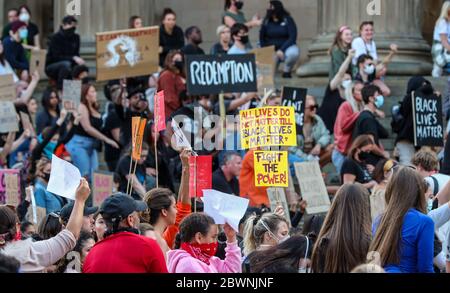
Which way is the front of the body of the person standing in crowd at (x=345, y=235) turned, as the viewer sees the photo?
away from the camera

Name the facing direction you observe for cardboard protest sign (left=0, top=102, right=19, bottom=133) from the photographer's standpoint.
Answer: facing the viewer

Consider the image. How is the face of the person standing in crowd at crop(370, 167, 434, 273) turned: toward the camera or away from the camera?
away from the camera

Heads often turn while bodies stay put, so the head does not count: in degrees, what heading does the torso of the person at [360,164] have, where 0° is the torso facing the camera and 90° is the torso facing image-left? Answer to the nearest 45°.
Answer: approximately 315°

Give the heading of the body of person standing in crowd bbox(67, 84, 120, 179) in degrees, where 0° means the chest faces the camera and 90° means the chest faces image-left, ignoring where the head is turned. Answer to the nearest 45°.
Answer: approximately 315°

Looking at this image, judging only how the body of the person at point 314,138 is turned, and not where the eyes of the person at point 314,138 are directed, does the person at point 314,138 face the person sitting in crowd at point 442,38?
no

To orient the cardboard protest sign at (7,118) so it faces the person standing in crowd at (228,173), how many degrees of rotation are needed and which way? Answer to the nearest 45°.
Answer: approximately 45° to its left

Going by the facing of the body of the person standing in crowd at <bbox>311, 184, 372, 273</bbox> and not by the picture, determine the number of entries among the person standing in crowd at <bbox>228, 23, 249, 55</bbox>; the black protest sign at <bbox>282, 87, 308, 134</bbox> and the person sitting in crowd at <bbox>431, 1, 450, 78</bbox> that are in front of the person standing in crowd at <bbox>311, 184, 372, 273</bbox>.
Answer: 3

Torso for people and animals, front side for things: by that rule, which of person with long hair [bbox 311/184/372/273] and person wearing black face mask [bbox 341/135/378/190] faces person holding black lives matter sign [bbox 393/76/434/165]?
person with long hair [bbox 311/184/372/273]

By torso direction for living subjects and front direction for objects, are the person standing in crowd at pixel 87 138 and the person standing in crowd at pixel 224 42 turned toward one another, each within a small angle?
no

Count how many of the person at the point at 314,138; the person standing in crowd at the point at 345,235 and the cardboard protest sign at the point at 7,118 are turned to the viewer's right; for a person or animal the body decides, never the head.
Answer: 0

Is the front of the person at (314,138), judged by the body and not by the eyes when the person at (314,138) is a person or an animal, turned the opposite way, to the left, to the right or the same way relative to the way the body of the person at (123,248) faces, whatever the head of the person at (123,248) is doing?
the opposite way
